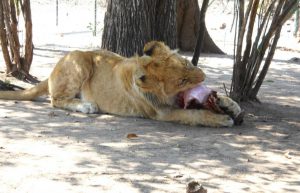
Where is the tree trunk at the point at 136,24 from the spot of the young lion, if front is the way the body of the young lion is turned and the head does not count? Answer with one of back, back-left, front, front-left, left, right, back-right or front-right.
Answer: left

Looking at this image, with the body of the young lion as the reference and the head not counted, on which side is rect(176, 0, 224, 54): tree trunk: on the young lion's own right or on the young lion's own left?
on the young lion's own left

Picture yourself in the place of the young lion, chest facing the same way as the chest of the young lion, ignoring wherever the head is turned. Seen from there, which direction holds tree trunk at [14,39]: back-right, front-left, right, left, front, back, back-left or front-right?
back-left

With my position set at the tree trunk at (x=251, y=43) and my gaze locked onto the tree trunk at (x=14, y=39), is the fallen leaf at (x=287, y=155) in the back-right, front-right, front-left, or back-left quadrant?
back-left

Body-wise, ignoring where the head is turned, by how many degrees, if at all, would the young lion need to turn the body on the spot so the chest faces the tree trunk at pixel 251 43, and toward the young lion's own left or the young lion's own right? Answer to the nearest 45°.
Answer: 0° — it already faces it

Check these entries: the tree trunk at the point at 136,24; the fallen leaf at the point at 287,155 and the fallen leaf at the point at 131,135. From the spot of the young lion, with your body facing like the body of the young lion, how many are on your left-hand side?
1

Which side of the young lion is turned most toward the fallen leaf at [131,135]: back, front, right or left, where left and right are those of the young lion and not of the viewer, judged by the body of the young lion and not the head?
right

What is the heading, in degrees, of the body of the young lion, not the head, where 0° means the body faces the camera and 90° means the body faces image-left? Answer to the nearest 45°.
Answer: approximately 270°

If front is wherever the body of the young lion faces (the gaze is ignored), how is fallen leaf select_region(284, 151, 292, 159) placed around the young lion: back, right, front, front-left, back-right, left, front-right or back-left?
front-right
